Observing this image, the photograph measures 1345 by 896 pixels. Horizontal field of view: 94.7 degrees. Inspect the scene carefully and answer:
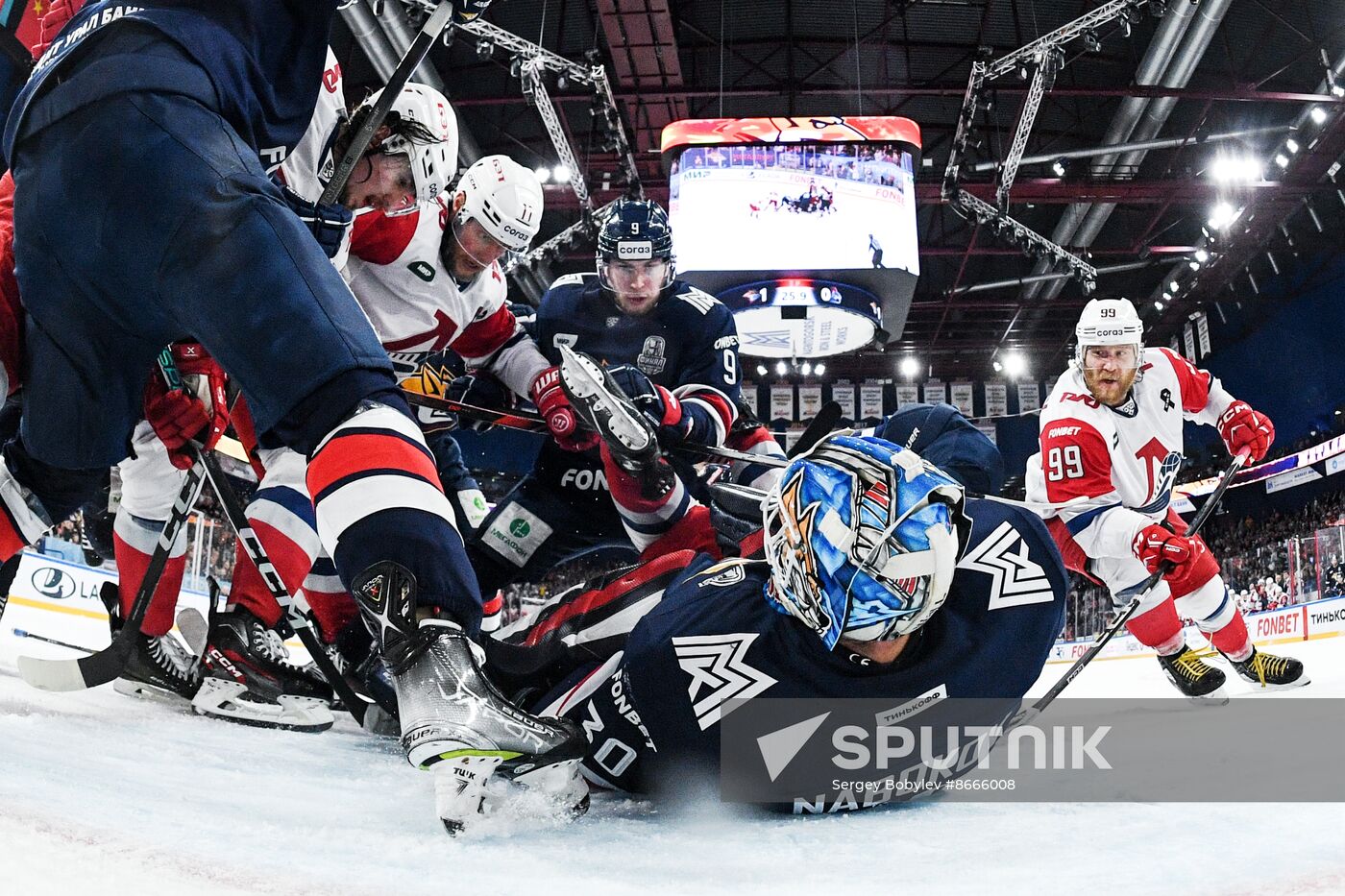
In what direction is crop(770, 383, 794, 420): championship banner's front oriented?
toward the camera

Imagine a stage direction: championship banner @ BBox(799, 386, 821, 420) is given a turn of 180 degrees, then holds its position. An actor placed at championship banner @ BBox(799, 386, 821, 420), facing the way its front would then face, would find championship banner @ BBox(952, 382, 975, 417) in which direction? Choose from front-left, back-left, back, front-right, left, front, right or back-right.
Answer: right

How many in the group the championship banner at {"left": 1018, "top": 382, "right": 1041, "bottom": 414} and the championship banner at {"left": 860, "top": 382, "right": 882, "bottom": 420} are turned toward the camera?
2

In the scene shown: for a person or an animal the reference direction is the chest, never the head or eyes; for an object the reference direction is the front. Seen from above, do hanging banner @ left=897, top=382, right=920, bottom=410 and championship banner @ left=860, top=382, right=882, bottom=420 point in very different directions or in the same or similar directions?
same or similar directions

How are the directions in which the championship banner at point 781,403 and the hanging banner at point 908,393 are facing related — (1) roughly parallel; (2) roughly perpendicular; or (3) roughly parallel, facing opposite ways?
roughly parallel

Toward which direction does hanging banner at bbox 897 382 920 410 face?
toward the camera

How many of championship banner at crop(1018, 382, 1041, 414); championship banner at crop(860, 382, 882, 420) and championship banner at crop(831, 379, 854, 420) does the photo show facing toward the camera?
3

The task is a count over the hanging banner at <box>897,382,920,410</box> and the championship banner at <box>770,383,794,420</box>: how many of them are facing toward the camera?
2

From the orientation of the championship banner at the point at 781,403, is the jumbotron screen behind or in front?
in front

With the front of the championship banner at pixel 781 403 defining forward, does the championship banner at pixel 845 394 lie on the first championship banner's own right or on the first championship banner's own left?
on the first championship banner's own left

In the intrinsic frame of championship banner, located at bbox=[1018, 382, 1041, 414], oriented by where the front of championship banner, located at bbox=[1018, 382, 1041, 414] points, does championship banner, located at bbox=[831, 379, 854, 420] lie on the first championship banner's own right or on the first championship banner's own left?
on the first championship banner's own right

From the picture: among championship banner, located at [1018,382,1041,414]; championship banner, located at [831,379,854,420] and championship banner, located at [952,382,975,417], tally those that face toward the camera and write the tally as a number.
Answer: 3

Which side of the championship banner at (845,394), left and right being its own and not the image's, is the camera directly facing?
front
